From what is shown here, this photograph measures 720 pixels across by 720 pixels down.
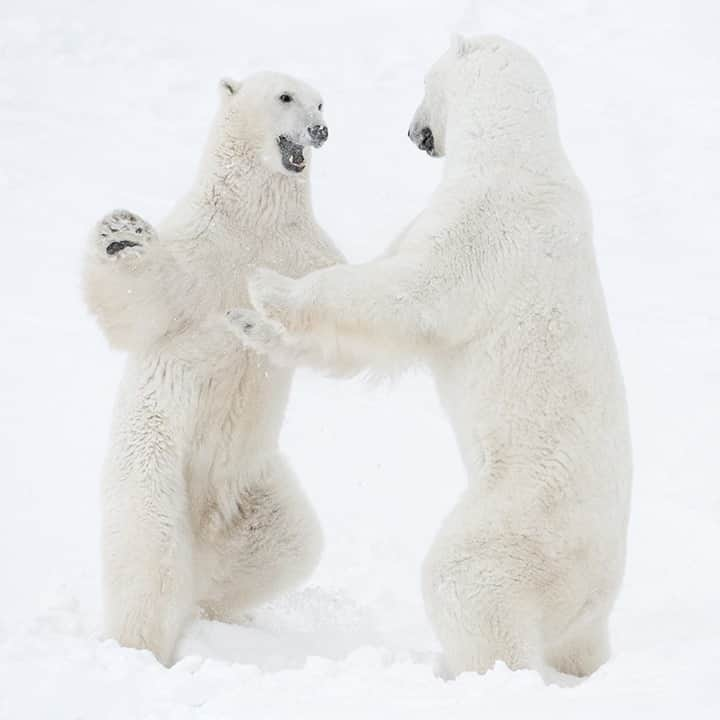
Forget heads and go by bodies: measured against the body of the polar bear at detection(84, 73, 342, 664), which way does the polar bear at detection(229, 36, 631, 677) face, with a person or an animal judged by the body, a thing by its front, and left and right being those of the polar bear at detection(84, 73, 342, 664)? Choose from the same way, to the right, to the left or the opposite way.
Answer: the opposite way

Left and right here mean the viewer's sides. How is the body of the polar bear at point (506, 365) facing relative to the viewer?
facing away from the viewer and to the left of the viewer

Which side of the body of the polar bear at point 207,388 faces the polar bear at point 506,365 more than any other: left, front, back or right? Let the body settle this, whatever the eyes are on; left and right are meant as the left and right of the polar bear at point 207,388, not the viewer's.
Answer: front

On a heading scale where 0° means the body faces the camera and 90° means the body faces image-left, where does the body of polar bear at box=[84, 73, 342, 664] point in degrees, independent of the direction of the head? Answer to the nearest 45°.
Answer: approximately 315°
